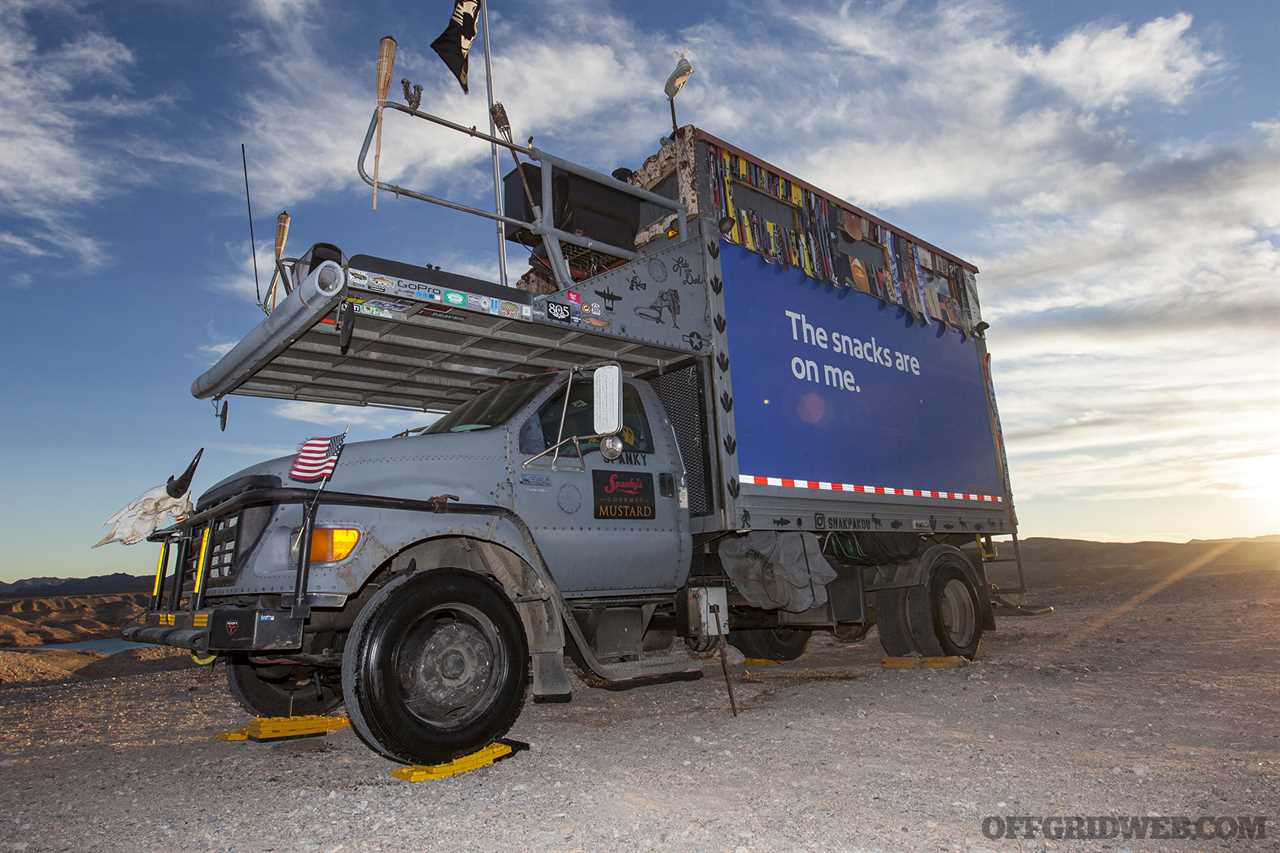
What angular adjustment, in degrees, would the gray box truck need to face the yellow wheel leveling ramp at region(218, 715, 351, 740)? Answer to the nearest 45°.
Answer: approximately 45° to its right

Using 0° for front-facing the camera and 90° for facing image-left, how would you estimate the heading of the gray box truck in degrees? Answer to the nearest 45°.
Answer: approximately 45°
